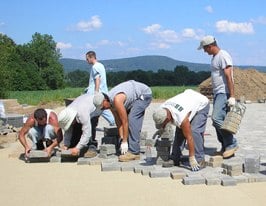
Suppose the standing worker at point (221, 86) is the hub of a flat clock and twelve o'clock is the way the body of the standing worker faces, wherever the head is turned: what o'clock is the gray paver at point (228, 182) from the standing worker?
The gray paver is roughly at 9 o'clock from the standing worker.

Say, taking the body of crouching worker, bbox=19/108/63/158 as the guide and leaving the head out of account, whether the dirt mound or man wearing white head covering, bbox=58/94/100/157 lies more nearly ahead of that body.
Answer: the man wearing white head covering

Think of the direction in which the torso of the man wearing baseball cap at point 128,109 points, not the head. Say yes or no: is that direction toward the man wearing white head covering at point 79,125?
yes

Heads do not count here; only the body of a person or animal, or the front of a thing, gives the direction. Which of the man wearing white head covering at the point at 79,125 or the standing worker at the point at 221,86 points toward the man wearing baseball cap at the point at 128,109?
the standing worker

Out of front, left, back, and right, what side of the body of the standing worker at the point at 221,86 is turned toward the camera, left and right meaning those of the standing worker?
left

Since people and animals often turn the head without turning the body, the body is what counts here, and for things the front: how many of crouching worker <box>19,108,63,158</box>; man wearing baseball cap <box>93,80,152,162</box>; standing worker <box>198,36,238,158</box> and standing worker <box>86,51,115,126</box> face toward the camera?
1

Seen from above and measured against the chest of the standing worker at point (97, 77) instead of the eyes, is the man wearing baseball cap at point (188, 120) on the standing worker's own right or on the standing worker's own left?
on the standing worker's own left

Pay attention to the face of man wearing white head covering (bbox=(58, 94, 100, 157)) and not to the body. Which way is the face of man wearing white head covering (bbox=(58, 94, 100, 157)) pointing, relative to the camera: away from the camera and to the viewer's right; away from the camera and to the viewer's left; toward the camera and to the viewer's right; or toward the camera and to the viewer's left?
toward the camera and to the viewer's left

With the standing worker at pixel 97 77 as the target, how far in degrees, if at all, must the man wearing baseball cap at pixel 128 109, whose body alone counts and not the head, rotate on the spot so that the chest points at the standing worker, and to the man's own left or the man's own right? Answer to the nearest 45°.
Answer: approximately 90° to the man's own right

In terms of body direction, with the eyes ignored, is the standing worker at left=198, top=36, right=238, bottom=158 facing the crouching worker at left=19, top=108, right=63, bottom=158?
yes

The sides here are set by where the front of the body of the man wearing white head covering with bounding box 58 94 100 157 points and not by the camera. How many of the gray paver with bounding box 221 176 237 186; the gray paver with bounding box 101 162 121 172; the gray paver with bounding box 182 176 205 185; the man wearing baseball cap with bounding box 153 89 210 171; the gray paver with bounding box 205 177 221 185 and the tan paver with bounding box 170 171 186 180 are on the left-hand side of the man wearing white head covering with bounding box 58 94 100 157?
6
